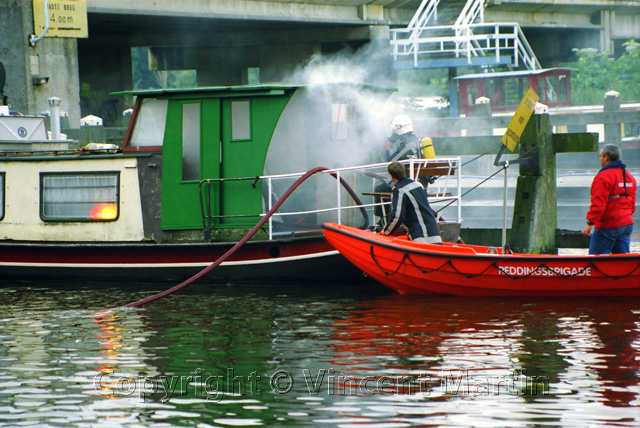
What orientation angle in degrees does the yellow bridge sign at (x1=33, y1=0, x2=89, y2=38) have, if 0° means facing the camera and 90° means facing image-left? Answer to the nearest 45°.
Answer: approximately 0°

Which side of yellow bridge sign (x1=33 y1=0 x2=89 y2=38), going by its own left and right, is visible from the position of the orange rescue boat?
front

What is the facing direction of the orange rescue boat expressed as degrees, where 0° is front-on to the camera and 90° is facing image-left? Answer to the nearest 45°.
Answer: approximately 90°

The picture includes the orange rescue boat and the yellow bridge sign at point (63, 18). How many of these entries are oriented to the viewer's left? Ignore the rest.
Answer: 1

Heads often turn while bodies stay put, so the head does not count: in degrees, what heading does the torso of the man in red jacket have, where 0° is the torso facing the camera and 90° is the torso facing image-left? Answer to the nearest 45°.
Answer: approximately 135°

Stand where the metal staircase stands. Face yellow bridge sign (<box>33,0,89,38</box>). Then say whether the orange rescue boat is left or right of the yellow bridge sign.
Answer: left

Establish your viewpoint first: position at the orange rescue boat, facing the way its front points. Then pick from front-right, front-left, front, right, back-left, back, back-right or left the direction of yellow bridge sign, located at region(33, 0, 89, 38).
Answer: front-right

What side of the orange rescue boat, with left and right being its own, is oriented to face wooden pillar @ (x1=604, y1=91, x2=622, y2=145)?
right

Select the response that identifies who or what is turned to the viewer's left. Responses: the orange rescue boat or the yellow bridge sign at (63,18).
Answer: the orange rescue boat

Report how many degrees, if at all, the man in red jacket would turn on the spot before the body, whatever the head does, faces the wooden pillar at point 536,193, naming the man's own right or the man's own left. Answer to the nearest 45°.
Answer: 0° — they already face it
